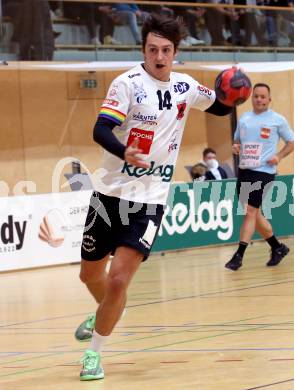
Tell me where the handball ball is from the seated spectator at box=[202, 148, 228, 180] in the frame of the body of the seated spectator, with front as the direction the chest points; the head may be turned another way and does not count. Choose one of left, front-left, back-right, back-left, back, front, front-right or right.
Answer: front

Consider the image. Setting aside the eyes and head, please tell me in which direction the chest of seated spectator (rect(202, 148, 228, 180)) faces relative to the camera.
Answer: toward the camera
